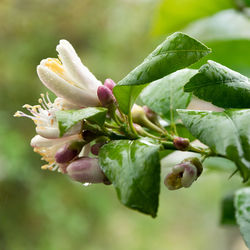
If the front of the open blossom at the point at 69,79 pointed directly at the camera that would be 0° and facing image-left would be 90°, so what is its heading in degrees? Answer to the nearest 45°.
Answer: approximately 90°
